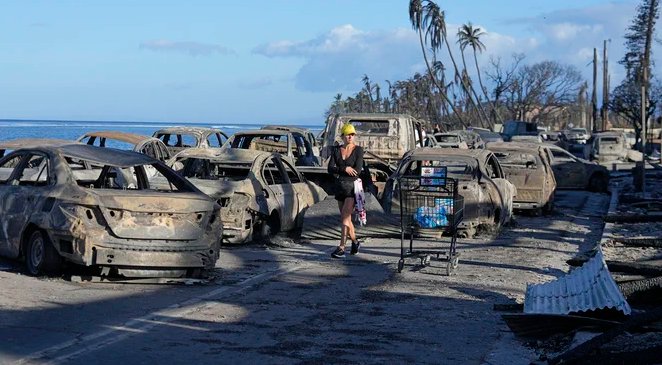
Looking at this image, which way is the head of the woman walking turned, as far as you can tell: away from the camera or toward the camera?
toward the camera

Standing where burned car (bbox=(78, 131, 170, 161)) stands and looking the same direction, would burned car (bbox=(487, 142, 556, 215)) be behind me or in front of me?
behind

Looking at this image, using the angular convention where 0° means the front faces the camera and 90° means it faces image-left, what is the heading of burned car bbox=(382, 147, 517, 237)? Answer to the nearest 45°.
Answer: approximately 225°

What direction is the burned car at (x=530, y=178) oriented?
away from the camera

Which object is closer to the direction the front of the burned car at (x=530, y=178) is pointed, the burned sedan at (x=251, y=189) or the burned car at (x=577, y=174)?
the burned car

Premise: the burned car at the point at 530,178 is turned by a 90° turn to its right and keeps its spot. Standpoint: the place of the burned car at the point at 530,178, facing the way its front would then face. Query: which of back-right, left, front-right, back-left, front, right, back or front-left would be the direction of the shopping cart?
right
